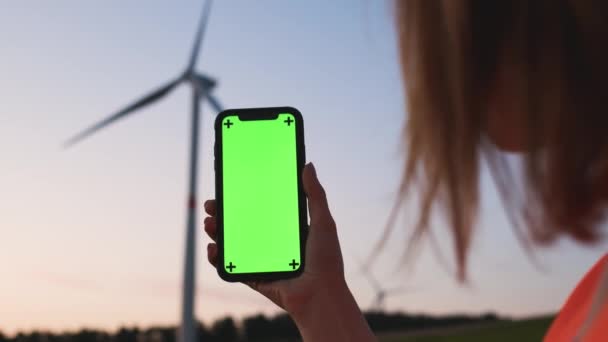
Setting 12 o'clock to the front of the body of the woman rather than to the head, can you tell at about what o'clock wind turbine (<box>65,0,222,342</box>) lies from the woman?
The wind turbine is roughly at 1 o'clock from the woman.

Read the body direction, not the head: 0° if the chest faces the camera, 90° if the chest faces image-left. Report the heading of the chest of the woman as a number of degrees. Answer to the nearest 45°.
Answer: approximately 135°

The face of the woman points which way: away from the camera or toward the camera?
away from the camera
